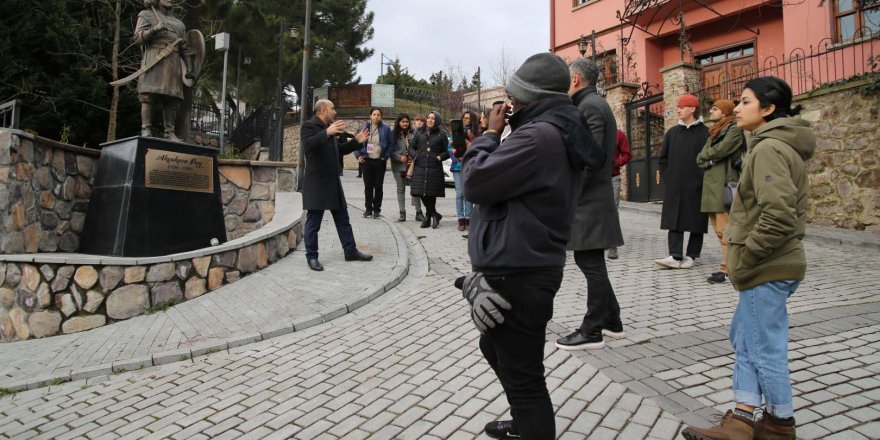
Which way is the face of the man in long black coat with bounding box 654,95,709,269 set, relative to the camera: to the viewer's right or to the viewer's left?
to the viewer's left

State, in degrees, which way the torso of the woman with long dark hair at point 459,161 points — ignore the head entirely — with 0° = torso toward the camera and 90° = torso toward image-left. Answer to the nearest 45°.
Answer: approximately 45°

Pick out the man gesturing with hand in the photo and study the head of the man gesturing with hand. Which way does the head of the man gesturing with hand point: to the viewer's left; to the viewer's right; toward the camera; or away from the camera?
to the viewer's right

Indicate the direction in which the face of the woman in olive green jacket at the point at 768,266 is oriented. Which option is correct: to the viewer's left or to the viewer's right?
to the viewer's left

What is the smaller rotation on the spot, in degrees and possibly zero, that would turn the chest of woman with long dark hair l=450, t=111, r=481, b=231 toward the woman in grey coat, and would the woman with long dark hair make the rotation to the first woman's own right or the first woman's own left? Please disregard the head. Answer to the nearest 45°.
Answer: approximately 90° to the first woman's own right

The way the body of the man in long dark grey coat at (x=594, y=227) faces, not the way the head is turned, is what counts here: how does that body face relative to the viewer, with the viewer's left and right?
facing to the left of the viewer

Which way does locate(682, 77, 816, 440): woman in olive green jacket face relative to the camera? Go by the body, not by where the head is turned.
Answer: to the viewer's left

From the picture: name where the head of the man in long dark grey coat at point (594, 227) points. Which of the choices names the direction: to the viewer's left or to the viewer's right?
to the viewer's left

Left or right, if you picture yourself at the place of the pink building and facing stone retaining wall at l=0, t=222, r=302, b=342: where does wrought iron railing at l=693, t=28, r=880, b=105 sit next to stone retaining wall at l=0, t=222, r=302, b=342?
left

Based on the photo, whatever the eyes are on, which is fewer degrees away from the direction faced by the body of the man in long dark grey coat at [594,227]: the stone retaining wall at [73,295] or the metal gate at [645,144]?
the stone retaining wall

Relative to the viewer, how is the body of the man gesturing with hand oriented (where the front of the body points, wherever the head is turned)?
to the viewer's right
